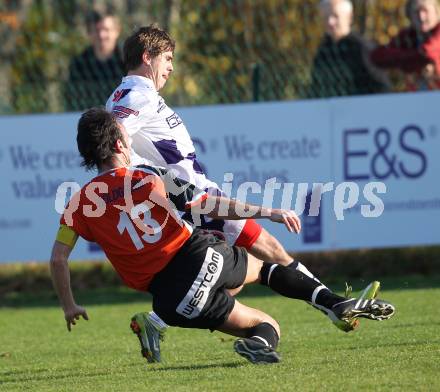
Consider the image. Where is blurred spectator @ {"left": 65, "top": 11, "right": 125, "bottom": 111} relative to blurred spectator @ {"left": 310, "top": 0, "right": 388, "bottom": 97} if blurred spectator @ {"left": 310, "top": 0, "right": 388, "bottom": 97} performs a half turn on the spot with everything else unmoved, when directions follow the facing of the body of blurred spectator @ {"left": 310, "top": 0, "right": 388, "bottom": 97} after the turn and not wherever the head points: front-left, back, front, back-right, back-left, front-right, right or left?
back-left

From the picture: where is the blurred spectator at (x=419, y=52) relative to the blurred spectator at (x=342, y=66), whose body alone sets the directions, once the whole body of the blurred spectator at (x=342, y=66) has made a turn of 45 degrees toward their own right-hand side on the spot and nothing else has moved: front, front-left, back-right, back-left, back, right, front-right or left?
back

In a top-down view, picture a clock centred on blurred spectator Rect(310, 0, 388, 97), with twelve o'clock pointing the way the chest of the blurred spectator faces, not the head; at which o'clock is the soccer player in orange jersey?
The soccer player in orange jersey is roughly at 11 o'clock from the blurred spectator.

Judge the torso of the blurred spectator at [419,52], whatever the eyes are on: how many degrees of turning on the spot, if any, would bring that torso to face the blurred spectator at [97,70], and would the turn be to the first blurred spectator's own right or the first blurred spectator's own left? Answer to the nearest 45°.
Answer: approximately 90° to the first blurred spectator's own right

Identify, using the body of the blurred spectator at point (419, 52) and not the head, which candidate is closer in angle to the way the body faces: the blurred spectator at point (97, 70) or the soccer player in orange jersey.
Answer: the soccer player in orange jersey

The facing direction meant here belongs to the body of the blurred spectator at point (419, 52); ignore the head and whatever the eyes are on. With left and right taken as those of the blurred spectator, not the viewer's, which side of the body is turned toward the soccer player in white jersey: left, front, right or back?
front

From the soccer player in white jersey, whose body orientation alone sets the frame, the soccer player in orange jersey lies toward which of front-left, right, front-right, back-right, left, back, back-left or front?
right

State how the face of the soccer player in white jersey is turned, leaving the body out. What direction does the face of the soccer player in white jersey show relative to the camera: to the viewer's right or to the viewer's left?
to the viewer's right
